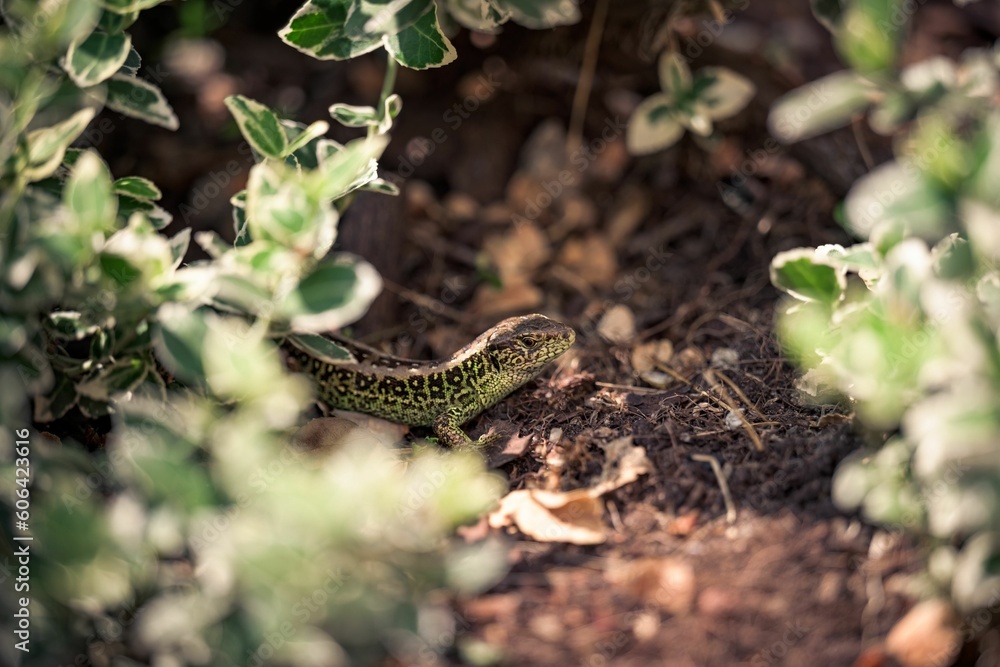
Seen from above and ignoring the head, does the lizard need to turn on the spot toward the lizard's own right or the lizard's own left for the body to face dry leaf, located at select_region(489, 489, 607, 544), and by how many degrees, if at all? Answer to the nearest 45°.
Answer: approximately 90° to the lizard's own right

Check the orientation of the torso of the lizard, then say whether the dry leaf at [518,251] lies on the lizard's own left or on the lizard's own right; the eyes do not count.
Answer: on the lizard's own left

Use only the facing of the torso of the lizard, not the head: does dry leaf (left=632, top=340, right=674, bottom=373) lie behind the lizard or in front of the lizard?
in front

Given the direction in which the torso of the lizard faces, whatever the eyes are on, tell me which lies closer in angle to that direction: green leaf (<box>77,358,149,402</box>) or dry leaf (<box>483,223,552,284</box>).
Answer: the dry leaf

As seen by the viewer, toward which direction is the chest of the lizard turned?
to the viewer's right

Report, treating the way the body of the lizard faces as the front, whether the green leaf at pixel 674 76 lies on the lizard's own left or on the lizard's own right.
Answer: on the lizard's own left

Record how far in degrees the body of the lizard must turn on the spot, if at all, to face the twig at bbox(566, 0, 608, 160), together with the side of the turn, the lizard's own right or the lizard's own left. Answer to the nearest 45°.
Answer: approximately 90° to the lizard's own left

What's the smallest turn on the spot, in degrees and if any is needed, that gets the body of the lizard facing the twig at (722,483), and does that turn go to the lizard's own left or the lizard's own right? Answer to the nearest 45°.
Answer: approximately 45° to the lizard's own right

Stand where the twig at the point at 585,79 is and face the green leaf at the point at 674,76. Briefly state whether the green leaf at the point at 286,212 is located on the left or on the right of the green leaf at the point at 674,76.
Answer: right
